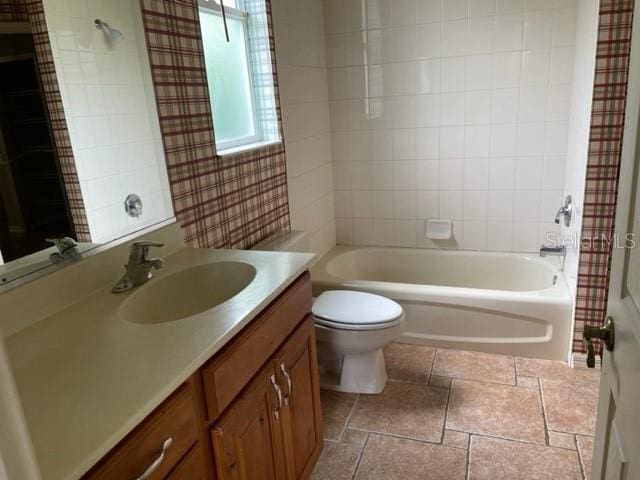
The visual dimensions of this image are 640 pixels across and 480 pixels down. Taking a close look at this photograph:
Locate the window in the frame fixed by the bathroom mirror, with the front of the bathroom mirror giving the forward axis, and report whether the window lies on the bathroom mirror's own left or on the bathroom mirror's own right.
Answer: on the bathroom mirror's own left

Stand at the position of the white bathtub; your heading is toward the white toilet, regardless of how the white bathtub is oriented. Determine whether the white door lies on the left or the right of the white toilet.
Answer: left

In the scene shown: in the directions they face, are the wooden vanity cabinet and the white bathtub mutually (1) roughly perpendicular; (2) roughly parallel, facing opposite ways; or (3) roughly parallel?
roughly perpendicular

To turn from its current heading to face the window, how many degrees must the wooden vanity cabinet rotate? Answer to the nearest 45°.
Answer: approximately 135° to its left

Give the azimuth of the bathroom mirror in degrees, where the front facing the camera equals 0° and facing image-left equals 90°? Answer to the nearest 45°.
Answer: approximately 315°

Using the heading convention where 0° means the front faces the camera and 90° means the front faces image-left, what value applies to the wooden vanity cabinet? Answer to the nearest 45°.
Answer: approximately 315°
